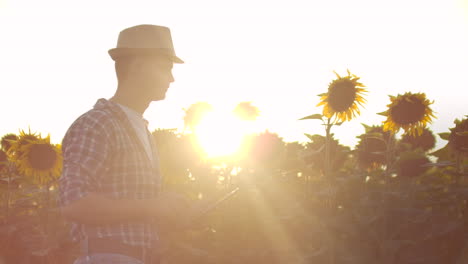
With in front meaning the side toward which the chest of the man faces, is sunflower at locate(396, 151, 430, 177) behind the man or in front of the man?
in front

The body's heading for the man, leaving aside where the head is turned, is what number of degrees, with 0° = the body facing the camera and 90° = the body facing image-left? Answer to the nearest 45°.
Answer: approximately 270°

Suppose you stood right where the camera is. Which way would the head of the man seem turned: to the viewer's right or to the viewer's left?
to the viewer's right
